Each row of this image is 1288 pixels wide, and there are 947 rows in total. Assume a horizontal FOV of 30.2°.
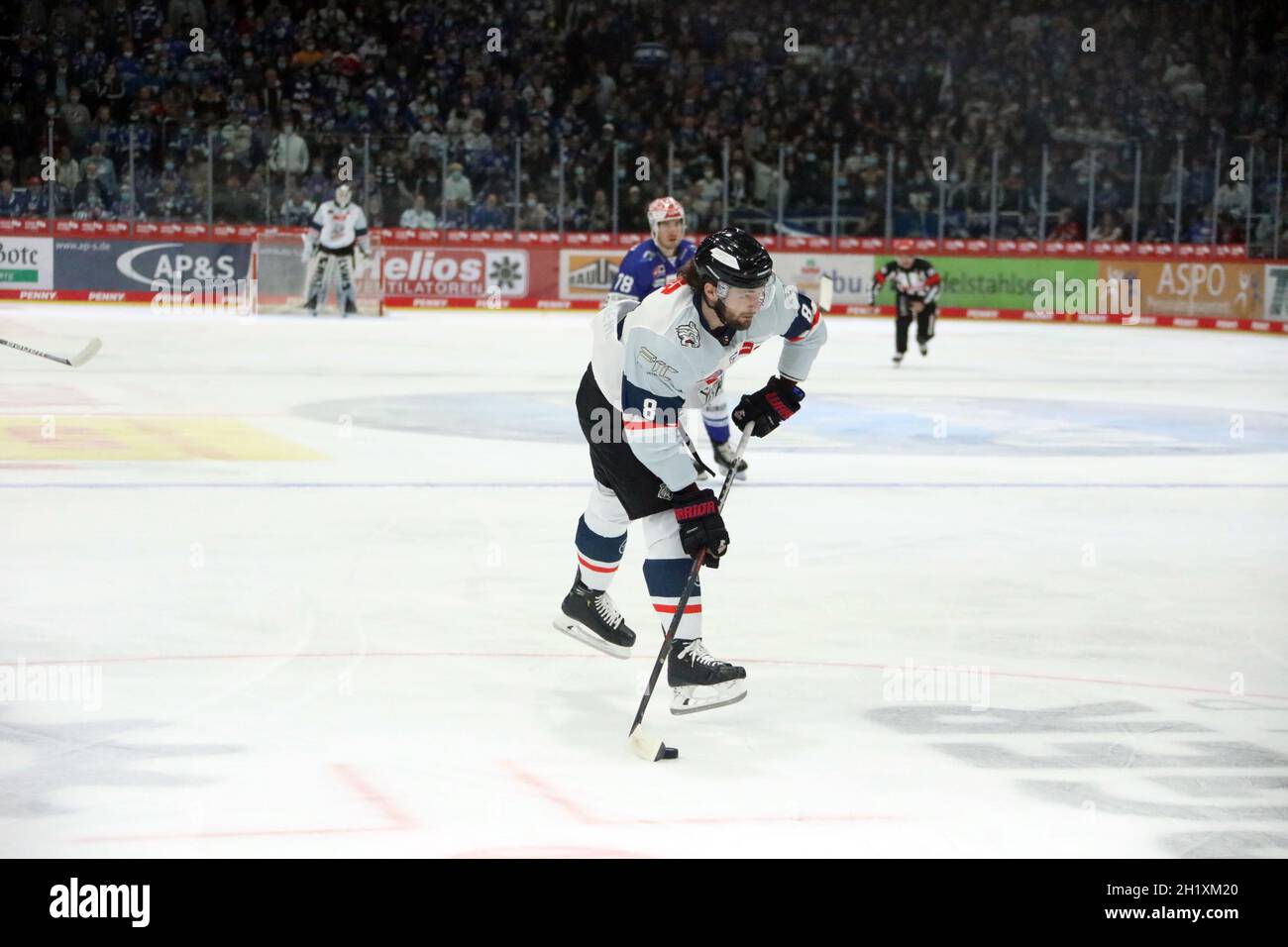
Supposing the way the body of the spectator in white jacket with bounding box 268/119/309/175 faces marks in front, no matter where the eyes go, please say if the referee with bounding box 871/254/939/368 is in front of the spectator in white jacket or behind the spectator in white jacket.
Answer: in front

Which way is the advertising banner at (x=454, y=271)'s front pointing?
toward the camera

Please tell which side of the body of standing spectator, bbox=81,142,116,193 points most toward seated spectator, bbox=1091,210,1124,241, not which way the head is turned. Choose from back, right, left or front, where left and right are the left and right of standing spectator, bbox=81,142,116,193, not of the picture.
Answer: left

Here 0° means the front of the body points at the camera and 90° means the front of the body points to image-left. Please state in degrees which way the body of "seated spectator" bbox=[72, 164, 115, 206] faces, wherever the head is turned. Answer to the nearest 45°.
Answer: approximately 0°

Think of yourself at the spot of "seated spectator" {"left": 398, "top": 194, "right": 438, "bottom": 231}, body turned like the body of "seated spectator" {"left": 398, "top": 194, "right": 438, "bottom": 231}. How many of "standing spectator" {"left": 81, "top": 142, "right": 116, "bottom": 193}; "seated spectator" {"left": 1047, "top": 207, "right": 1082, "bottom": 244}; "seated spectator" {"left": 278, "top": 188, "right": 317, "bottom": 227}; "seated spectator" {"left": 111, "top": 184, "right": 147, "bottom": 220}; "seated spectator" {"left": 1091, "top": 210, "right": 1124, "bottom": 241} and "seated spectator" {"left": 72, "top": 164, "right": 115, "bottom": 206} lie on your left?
2

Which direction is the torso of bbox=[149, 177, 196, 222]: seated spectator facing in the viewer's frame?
toward the camera

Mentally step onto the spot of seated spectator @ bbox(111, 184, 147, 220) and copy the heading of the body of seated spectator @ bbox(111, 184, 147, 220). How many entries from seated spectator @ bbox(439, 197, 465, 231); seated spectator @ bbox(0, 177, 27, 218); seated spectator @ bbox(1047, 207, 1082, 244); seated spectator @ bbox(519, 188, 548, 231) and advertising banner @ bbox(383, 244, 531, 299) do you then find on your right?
1

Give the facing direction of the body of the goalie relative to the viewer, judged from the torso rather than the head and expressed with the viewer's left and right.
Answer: facing the viewer

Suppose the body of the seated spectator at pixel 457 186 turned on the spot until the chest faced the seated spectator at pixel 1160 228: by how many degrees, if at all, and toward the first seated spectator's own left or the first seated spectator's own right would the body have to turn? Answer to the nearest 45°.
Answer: approximately 90° to the first seated spectator's own left

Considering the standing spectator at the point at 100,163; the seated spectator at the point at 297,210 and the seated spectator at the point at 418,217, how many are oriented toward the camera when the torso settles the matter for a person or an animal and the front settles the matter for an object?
3

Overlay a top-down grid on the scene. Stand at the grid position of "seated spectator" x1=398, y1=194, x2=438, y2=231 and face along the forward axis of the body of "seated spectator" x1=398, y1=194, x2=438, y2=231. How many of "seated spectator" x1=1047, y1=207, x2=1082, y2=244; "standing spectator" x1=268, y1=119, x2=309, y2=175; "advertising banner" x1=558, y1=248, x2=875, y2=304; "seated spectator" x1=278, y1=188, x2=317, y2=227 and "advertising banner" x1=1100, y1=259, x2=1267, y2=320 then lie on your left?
3
